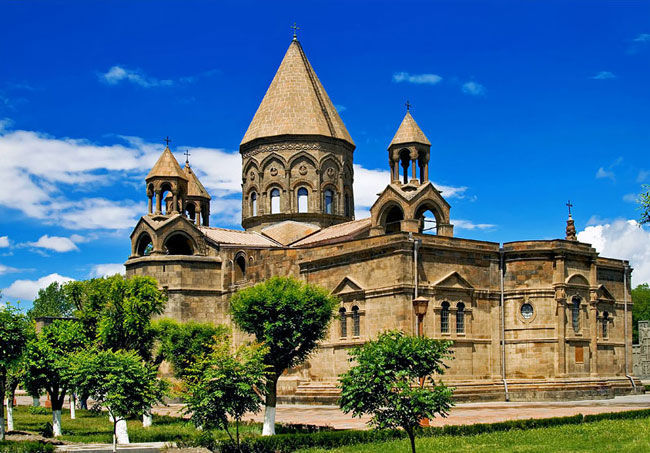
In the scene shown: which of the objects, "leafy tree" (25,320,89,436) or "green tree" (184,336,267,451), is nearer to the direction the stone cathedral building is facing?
the leafy tree

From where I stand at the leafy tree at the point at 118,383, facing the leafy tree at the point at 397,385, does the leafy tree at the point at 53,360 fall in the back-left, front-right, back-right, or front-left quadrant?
back-left

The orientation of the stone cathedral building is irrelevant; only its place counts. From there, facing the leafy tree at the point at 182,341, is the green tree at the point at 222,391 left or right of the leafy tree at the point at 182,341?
left

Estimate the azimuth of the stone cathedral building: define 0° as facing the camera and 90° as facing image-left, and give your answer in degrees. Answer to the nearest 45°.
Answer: approximately 135°

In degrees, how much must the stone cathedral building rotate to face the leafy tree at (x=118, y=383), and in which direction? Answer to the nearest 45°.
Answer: approximately 90° to its left

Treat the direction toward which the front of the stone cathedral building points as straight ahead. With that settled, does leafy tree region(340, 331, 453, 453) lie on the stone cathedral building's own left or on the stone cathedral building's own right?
on the stone cathedral building's own left

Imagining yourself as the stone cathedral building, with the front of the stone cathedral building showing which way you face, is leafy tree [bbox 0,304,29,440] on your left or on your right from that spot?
on your left

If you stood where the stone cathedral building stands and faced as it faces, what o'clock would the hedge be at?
The hedge is roughly at 8 o'clock from the stone cathedral building.

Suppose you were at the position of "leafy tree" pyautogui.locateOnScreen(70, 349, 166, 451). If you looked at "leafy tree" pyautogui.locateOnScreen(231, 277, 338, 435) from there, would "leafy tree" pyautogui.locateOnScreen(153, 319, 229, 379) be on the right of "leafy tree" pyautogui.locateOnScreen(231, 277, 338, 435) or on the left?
left
